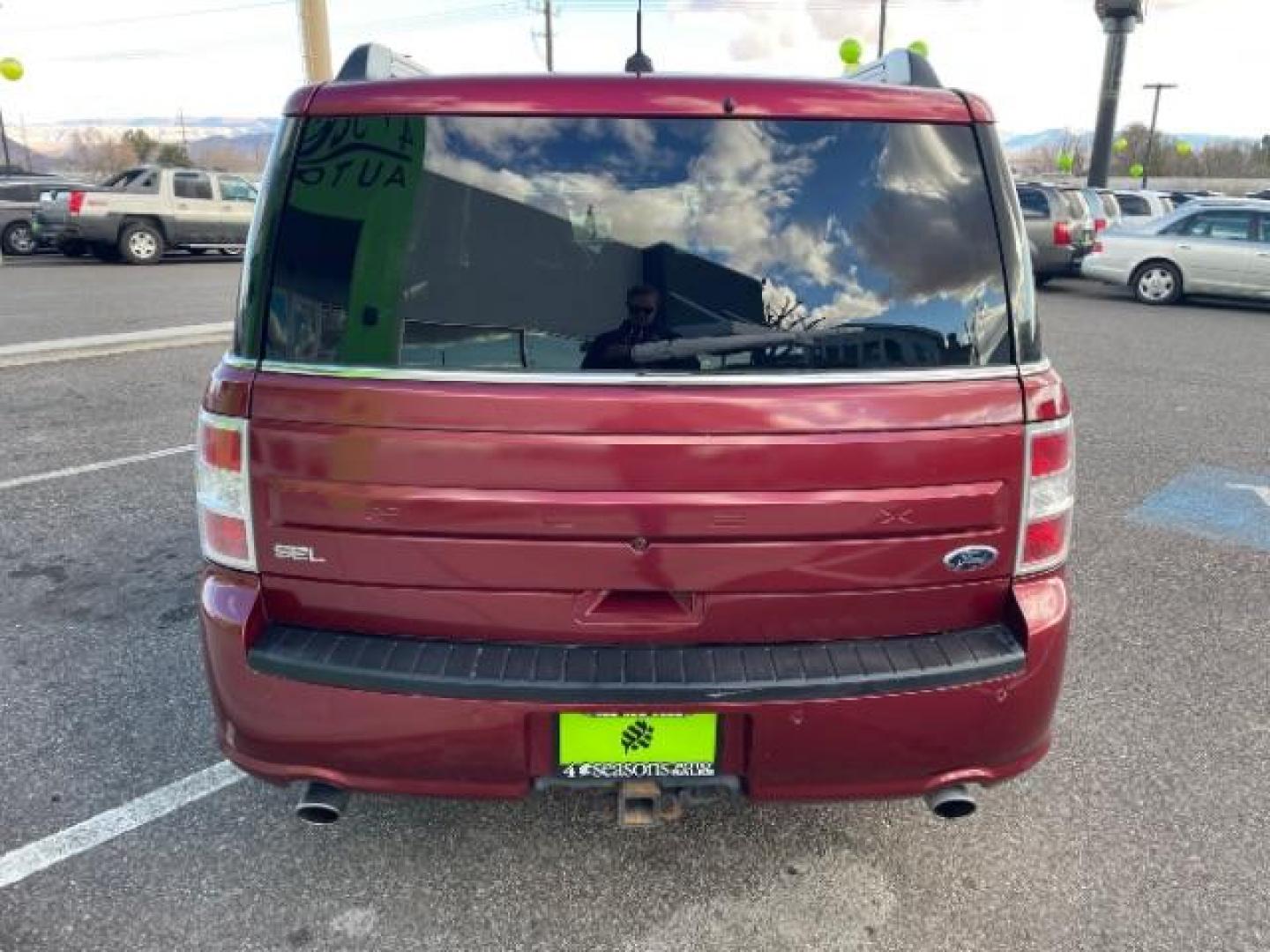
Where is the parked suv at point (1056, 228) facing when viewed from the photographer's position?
facing away from the viewer and to the left of the viewer

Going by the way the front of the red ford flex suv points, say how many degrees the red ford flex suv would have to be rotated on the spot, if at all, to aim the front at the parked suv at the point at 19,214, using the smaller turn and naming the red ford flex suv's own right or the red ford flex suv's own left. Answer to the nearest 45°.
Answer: approximately 45° to the red ford flex suv's own left

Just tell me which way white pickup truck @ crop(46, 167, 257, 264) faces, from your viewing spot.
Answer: facing away from the viewer and to the right of the viewer

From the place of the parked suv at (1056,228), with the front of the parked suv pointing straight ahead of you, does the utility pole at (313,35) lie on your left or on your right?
on your left

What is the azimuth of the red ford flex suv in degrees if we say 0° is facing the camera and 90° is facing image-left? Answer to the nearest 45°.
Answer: approximately 180°

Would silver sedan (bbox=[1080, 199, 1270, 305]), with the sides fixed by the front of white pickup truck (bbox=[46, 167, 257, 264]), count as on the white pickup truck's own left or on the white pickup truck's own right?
on the white pickup truck's own right
